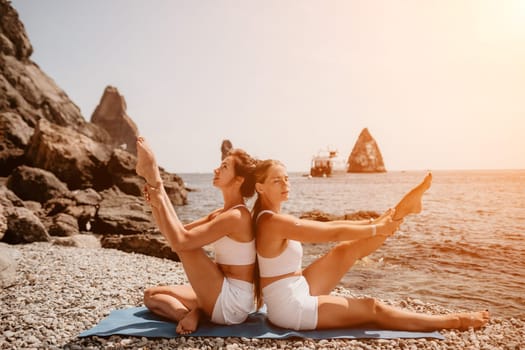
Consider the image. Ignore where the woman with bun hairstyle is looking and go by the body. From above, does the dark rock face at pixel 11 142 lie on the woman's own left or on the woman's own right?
on the woman's own right

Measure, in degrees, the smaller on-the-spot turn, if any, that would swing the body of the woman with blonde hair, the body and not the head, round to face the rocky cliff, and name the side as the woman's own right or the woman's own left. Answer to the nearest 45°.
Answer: approximately 135° to the woman's own left

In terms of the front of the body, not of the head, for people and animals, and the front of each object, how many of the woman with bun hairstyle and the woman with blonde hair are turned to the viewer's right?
1

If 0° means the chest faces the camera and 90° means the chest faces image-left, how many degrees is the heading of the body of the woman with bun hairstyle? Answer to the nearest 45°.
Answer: approximately 90°

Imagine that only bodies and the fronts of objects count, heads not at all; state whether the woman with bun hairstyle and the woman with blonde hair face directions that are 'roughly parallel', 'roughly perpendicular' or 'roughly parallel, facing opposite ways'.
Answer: roughly parallel, facing opposite ways

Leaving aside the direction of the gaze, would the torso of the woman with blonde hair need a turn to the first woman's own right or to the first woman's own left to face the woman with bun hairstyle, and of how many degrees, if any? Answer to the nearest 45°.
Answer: approximately 180°

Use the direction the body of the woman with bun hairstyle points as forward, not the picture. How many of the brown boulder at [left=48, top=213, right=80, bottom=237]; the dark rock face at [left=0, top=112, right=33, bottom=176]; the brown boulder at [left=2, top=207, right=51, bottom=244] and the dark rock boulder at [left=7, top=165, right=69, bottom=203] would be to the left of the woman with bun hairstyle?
0

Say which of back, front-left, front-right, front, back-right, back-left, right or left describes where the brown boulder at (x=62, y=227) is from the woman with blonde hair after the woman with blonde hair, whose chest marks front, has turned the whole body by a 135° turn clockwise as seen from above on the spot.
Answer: right

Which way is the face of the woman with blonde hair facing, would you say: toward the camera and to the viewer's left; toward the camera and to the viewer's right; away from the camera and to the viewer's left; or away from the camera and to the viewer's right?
toward the camera and to the viewer's right

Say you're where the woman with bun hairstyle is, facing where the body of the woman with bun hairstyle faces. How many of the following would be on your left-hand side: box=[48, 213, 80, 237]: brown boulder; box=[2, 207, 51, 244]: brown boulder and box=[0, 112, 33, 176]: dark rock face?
0

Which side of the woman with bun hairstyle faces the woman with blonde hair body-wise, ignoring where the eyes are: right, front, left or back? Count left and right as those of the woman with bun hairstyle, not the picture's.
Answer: back

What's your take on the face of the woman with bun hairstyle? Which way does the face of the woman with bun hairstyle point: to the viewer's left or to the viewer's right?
to the viewer's left

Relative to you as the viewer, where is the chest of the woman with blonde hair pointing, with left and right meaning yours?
facing to the right of the viewer
